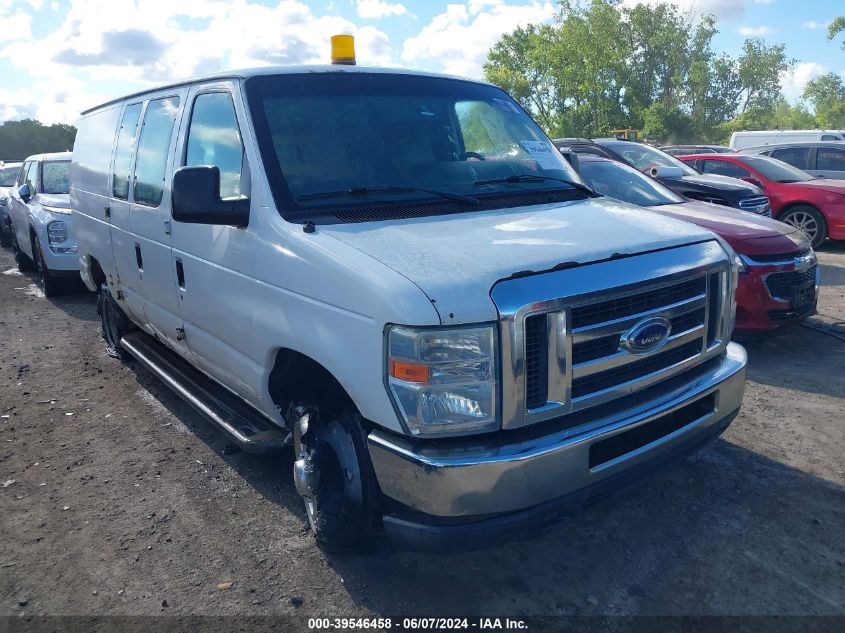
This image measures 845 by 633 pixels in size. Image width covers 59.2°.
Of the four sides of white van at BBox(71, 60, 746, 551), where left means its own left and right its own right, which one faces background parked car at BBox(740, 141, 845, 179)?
left

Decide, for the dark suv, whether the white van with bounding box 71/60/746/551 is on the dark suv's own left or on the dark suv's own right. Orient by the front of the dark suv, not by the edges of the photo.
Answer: on the dark suv's own right

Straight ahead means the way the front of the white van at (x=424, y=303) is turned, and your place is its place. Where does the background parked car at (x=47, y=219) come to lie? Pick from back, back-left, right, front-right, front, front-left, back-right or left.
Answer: back

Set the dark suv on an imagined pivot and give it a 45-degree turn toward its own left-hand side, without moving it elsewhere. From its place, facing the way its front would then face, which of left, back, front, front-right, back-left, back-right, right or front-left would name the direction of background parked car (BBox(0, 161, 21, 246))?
back

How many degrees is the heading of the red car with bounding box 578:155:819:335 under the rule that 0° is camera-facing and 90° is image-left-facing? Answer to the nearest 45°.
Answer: approximately 315°

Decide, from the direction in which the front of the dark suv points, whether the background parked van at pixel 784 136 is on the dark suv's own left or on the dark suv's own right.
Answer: on the dark suv's own left

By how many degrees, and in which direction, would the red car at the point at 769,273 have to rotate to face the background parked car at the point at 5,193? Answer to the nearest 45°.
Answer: approximately 135° to its right
